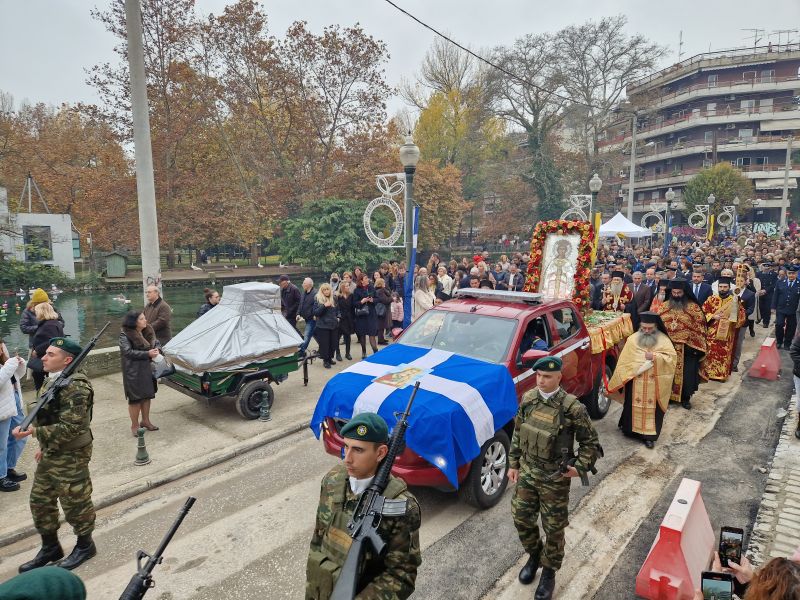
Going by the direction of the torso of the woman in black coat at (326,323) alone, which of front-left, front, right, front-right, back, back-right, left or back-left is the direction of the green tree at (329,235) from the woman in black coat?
back-left

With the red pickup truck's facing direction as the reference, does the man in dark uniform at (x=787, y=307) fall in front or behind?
behind

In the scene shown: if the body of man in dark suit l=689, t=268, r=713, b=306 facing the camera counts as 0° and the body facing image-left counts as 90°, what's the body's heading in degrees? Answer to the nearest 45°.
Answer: approximately 45°

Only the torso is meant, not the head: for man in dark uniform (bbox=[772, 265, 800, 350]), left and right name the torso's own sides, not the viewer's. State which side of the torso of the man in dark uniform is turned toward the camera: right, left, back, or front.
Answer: front

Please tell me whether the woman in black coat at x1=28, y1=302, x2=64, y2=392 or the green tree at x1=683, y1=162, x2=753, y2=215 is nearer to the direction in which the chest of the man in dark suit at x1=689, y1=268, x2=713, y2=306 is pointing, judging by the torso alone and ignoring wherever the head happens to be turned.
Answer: the woman in black coat

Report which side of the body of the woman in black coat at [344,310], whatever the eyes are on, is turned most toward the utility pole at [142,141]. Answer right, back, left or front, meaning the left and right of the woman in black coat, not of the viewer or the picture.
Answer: right

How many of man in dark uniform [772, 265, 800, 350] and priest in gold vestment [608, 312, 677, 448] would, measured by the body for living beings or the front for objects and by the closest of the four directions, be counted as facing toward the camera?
2

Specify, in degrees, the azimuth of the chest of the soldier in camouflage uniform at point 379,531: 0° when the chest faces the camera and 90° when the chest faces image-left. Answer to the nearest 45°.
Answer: approximately 45°

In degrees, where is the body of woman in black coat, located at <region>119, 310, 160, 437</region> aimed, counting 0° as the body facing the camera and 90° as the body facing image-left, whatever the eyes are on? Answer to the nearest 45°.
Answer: approximately 315°

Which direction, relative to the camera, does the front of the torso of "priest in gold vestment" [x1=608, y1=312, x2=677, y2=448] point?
toward the camera

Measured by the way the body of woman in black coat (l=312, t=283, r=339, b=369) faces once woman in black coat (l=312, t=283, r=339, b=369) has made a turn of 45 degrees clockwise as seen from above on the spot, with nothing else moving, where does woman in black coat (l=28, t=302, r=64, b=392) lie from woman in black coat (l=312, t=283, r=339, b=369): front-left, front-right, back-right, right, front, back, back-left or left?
front-right
